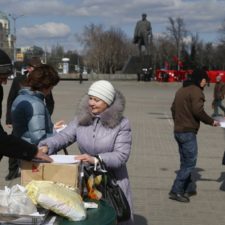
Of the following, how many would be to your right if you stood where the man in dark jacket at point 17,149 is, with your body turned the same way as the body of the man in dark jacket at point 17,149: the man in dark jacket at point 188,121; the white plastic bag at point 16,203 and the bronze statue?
1

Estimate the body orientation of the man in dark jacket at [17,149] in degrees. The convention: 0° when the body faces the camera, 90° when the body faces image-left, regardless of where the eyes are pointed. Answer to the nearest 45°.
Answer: approximately 270°

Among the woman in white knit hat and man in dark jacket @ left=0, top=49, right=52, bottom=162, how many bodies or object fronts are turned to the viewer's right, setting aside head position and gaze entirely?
1

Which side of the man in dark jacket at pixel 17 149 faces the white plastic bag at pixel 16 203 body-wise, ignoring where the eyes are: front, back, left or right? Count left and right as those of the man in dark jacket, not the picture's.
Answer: right

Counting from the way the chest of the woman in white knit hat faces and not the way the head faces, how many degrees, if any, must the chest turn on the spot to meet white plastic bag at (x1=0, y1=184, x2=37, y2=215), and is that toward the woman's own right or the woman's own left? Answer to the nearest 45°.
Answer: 0° — they already face it

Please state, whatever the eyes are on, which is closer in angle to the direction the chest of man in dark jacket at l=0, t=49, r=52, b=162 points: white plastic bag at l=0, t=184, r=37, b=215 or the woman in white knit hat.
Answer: the woman in white knit hat

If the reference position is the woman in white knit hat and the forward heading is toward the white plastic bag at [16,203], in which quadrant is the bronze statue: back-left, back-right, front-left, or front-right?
back-right

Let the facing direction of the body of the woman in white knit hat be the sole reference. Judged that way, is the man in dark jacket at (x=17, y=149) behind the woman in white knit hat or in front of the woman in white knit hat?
in front

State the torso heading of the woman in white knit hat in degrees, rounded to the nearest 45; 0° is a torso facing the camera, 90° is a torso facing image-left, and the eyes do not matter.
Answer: approximately 45°

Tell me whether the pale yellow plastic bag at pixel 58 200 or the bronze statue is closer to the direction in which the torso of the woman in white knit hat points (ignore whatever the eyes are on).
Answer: the pale yellow plastic bag
